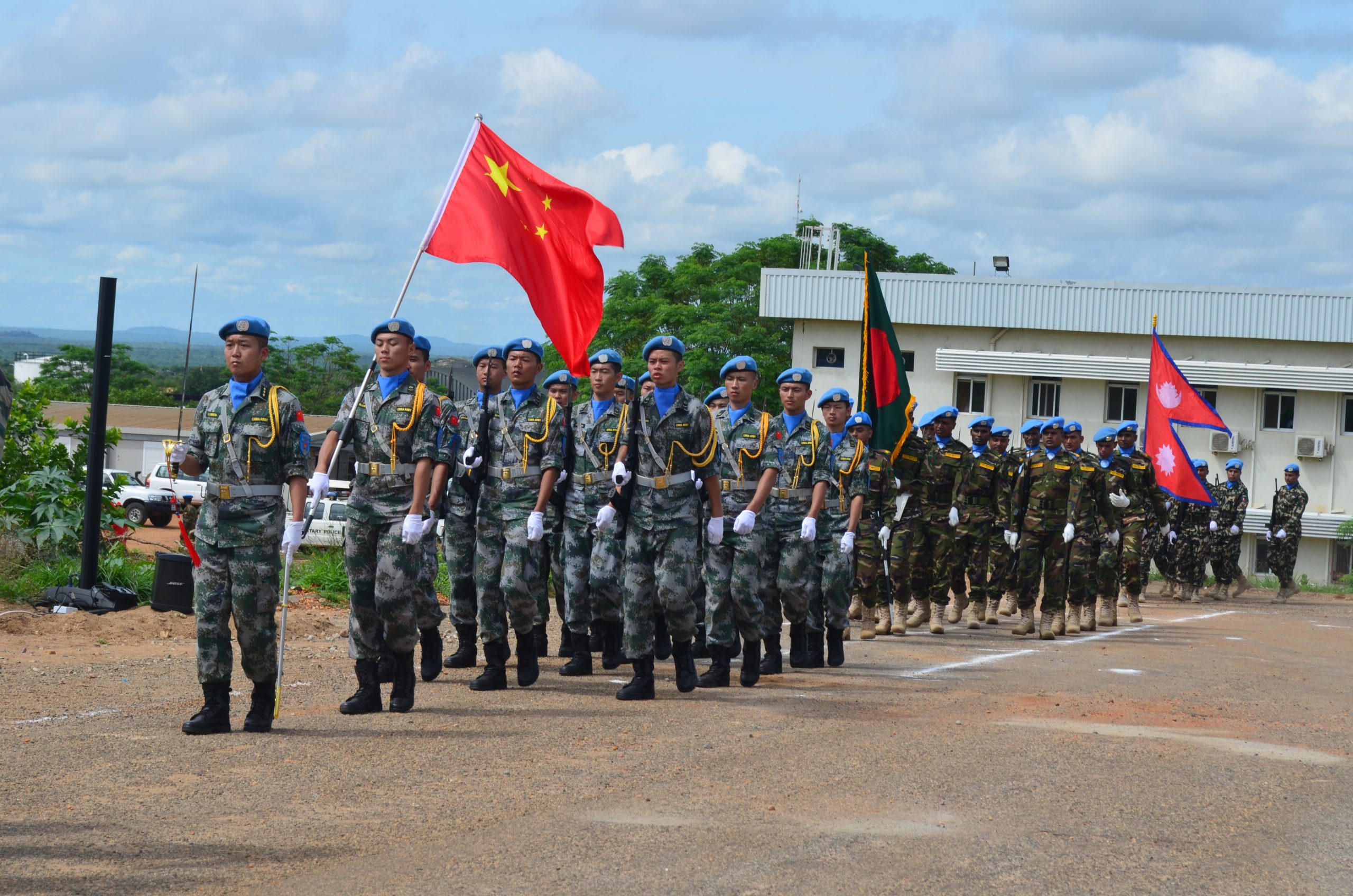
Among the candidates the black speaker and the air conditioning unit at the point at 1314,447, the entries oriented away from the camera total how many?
0

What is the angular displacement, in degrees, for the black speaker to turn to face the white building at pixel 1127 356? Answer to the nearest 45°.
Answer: approximately 135° to its left

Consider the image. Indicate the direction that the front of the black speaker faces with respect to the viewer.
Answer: facing the viewer

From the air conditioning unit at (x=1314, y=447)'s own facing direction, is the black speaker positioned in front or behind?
in front

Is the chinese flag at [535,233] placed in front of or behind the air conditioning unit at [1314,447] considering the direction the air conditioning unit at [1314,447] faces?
in front

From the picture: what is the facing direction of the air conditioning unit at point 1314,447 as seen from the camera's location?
facing the viewer and to the left of the viewer

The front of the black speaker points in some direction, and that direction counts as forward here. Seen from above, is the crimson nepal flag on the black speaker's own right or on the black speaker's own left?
on the black speaker's own left
